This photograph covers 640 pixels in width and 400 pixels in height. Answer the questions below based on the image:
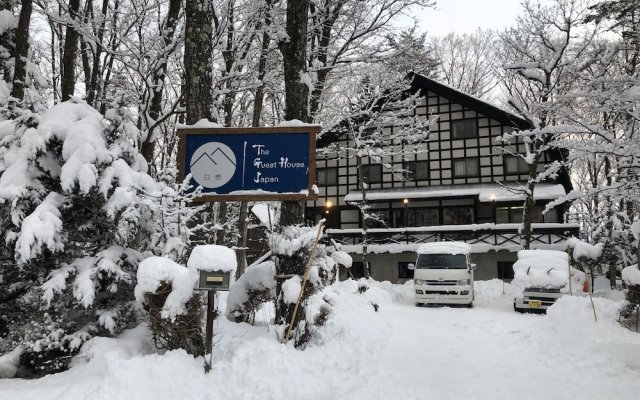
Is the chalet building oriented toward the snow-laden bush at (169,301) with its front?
yes

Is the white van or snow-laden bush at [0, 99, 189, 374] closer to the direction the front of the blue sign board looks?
the snow-laden bush

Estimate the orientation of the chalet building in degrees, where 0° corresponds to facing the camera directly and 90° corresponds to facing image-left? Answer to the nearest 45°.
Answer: approximately 0°

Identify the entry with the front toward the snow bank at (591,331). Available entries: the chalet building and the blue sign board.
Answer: the chalet building

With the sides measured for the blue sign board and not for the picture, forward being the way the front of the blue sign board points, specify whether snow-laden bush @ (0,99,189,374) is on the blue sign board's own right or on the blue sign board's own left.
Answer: on the blue sign board's own right

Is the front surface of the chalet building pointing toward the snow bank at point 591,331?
yes

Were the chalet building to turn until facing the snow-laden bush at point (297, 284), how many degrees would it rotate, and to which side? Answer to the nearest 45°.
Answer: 0° — it already faces it

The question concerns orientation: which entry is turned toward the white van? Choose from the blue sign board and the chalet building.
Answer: the chalet building

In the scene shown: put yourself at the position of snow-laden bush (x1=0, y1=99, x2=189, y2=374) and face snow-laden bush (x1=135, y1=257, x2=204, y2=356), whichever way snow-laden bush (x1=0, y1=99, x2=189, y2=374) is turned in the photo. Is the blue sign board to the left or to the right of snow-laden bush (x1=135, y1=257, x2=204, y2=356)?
left

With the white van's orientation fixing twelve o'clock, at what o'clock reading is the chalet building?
The chalet building is roughly at 6 o'clock from the white van.

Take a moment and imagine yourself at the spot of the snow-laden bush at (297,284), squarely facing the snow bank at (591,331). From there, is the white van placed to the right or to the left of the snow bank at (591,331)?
left

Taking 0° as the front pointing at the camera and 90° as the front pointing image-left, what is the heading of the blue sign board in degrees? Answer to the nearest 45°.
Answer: approximately 0°
